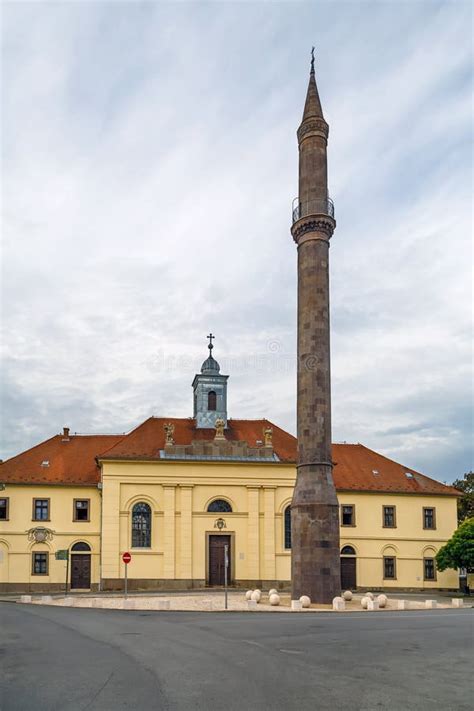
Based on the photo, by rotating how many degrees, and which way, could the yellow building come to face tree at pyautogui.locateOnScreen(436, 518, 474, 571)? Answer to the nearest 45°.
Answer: approximately 90° to its left

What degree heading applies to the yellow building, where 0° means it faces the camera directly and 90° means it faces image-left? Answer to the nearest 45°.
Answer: approximately 0°

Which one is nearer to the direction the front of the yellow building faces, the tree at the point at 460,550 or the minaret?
the minaret
